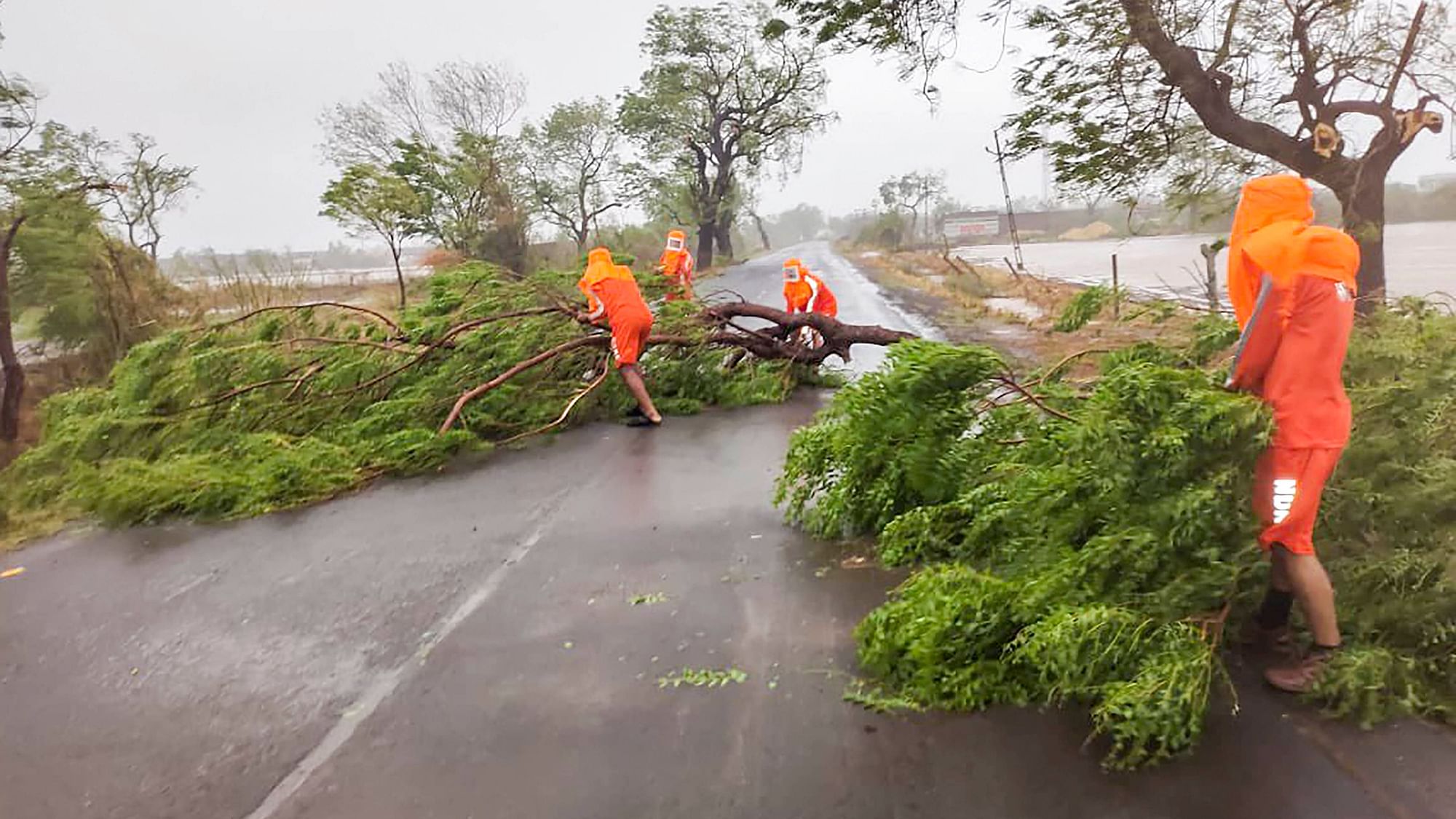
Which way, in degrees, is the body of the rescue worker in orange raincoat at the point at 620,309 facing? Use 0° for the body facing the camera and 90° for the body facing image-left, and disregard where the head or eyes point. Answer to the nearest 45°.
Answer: approximately 135°

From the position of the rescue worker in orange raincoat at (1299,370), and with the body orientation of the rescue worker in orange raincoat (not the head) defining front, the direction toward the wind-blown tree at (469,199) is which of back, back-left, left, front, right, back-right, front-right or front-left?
front-right

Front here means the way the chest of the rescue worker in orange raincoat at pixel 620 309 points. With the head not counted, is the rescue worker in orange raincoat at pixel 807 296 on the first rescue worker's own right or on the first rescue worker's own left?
on the first rescue worker's own right

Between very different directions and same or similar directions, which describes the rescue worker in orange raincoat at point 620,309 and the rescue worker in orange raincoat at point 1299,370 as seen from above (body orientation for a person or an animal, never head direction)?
same or similar directions

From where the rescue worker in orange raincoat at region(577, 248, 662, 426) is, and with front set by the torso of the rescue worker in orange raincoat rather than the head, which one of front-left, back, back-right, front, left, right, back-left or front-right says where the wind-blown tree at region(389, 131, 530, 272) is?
front-right

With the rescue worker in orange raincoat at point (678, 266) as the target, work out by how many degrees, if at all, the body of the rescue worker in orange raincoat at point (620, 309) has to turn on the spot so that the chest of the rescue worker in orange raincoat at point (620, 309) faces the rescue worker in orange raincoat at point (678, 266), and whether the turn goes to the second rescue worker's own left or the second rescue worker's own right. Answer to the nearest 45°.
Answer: approximately 45° to the second rescue worker's own right

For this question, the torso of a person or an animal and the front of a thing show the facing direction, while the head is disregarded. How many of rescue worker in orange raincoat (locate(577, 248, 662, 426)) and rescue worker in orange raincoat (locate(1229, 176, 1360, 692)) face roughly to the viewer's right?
0

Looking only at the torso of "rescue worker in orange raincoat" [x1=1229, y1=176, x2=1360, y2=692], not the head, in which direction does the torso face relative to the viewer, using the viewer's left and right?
facing to the left of the viewer
